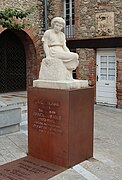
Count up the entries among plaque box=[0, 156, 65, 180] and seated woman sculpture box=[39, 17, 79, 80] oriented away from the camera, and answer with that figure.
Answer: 0

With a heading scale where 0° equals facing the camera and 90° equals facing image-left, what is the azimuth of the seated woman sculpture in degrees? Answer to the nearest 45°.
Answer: approximately 315°

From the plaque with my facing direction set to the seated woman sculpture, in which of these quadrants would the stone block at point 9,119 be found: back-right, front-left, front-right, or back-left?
front-left

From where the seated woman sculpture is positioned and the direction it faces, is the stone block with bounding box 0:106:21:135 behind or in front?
behind
